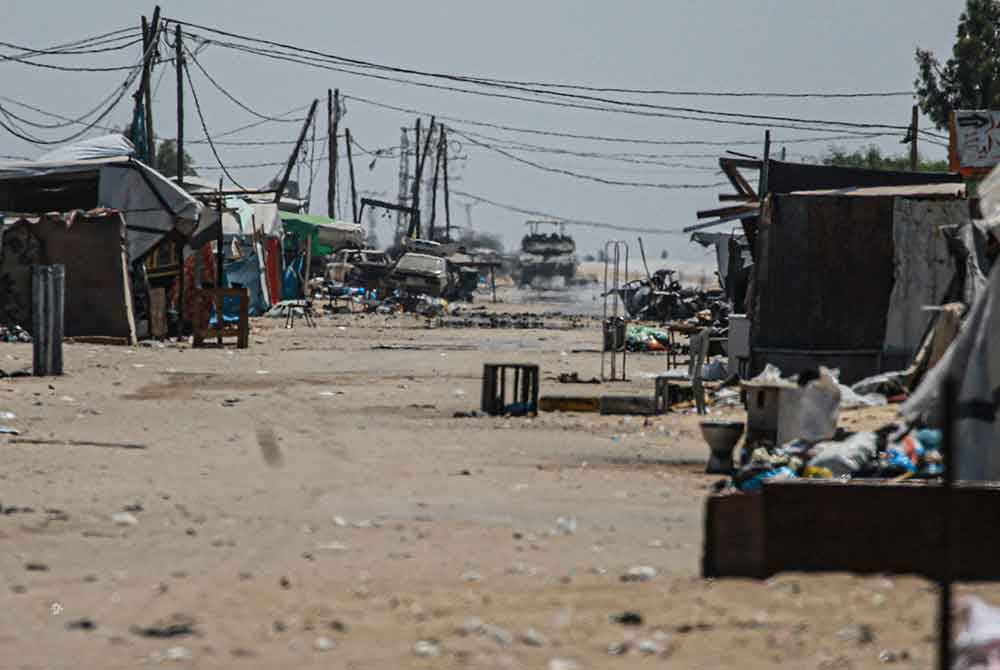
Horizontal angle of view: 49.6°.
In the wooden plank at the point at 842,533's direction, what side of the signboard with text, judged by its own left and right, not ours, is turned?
front

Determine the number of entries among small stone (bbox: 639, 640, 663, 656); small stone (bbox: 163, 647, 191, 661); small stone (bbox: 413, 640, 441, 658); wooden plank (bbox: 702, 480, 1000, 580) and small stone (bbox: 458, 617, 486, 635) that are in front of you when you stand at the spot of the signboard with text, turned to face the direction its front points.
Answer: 5

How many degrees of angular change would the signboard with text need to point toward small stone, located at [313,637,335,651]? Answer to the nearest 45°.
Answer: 0° — it already faces it

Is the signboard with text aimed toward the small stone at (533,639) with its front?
yes

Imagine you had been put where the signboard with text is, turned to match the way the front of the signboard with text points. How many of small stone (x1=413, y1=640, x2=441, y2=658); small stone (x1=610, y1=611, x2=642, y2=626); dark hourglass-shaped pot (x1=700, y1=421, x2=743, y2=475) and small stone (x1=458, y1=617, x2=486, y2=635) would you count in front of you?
4

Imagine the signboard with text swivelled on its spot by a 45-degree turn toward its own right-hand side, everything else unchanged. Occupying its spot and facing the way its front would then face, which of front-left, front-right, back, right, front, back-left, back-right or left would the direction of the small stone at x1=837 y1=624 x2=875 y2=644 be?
front-left

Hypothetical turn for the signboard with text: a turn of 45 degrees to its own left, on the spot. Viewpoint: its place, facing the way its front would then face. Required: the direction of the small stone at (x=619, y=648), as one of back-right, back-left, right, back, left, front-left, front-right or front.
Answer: front-right

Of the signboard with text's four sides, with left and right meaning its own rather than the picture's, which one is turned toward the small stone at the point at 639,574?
front

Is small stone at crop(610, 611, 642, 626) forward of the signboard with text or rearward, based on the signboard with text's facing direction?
forward

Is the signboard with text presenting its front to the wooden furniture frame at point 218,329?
no

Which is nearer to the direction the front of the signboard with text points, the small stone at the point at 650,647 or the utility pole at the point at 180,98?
the small stone

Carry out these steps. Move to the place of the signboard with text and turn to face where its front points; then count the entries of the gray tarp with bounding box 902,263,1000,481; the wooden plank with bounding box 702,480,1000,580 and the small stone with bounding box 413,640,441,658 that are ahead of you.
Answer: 3

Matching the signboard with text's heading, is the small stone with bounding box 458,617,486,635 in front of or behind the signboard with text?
in front

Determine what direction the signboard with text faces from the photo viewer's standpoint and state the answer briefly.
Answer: facing the viewer

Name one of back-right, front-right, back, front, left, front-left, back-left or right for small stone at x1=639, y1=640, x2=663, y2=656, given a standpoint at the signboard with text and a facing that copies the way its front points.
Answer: front

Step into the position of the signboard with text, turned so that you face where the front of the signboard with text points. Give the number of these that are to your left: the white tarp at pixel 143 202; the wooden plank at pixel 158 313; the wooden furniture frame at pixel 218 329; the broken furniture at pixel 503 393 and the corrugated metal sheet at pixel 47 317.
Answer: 0

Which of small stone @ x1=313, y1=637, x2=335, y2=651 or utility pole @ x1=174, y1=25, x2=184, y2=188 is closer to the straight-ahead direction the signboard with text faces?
the small stone

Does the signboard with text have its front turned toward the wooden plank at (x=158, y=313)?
no

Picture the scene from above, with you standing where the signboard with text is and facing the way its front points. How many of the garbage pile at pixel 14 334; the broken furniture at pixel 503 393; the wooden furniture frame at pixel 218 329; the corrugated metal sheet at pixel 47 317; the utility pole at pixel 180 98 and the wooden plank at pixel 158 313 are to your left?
0

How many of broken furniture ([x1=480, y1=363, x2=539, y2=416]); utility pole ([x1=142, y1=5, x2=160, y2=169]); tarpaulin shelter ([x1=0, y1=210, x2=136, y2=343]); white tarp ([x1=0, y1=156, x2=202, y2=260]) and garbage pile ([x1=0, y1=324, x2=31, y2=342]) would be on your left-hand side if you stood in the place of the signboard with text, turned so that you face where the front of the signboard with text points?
0

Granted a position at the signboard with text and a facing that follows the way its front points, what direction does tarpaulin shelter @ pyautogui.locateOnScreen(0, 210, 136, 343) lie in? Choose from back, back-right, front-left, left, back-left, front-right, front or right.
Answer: right
